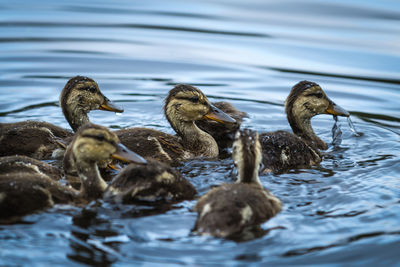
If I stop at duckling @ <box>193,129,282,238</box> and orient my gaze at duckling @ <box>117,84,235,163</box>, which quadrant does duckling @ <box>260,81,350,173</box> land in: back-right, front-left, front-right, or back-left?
front-right

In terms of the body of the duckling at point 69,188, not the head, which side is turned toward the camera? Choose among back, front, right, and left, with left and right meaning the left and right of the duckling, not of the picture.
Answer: right

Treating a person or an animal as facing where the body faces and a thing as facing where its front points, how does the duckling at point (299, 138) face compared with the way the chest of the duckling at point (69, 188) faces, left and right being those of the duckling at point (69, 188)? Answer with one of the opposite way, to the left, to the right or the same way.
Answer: the same way

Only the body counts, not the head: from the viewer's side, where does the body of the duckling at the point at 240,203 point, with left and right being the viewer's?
facing away from the viewer and to the right of the viewer

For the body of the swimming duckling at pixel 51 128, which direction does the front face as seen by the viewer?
to the viewer's right

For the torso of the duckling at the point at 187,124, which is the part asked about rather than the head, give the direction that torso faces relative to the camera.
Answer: to the viewer's right

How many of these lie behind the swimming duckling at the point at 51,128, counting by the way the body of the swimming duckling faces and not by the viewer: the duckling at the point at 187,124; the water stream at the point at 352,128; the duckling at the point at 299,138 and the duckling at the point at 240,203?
0

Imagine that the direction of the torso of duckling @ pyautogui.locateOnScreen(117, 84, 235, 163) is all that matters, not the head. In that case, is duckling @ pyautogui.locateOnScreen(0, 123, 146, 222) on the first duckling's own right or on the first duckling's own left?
on the first duckling's own right

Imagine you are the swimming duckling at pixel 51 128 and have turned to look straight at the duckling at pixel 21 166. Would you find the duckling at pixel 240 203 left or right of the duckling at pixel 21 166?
left

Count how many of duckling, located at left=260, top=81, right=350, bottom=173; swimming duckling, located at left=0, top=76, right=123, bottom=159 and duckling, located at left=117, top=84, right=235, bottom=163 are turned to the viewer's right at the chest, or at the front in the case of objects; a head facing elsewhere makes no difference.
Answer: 3

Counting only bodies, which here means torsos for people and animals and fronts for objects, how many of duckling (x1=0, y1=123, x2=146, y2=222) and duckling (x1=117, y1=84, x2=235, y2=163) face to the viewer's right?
2

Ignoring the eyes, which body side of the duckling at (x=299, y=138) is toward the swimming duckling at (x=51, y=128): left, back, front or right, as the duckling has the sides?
back

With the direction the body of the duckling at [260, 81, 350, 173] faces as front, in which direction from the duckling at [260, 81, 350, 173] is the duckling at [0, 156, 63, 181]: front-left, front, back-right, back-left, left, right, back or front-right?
back-right

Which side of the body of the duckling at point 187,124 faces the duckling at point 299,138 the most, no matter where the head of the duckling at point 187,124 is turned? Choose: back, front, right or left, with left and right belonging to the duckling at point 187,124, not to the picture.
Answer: front

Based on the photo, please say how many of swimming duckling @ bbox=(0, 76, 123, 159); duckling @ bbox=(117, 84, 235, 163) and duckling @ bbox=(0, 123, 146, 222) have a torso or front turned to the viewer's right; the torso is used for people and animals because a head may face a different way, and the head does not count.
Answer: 3

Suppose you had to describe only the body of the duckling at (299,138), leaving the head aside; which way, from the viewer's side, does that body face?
to the viewer's right

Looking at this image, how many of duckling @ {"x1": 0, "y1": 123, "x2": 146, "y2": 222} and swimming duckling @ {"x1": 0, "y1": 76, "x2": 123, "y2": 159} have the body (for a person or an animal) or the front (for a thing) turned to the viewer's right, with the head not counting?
2

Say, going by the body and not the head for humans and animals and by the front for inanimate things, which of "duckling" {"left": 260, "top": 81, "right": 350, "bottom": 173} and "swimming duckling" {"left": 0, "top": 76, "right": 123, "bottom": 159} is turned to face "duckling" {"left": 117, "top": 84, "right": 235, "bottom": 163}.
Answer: the swimming duckling
